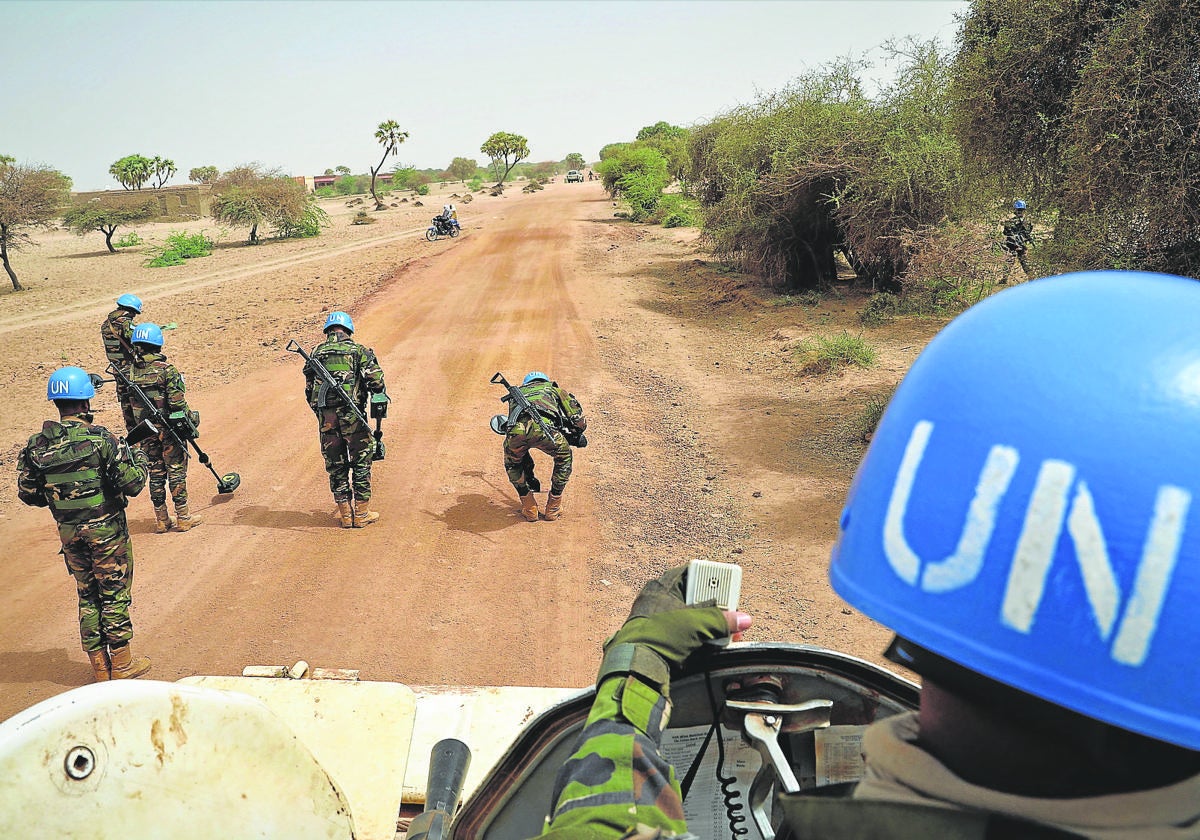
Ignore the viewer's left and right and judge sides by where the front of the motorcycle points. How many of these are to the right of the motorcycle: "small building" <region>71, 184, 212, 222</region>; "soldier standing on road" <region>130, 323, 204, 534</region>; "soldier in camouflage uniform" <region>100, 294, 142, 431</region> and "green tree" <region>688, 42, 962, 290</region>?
1

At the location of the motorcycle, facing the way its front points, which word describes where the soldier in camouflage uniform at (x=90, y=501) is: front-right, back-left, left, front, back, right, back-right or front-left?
front-left

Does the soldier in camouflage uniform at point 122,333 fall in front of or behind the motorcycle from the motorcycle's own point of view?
in front

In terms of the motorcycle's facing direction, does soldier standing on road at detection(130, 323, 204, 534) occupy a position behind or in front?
in front

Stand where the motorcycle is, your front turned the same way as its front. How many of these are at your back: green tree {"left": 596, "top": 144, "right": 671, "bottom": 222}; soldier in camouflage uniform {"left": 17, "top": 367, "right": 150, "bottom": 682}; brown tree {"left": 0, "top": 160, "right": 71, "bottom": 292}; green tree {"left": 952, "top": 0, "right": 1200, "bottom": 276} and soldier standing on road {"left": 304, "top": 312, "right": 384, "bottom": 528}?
1

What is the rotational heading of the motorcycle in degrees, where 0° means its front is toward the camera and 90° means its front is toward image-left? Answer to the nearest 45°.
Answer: approximately 45°

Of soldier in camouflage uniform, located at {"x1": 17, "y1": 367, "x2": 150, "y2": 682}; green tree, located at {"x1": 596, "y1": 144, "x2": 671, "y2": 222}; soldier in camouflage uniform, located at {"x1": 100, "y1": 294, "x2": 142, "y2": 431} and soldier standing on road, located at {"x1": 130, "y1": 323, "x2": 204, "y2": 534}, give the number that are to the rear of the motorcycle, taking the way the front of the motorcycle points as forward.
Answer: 1

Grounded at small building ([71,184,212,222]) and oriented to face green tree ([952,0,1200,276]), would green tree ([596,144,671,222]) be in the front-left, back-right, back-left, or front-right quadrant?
front-left

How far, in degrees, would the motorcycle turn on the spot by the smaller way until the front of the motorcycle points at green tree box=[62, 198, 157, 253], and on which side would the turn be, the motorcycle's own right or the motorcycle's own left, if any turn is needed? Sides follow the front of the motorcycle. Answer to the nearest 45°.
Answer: approximately 45° to the motorcycle's own right

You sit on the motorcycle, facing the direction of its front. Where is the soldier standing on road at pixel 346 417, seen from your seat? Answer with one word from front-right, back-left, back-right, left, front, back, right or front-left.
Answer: front-left

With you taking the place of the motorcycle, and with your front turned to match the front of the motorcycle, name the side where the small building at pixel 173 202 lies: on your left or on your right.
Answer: on your right

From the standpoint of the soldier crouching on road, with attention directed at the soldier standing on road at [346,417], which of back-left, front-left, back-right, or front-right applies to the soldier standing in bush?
back-right

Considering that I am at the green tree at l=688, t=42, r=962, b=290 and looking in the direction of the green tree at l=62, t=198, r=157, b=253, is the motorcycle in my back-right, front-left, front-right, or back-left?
front-right

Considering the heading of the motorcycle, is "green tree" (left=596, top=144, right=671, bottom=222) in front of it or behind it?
behind

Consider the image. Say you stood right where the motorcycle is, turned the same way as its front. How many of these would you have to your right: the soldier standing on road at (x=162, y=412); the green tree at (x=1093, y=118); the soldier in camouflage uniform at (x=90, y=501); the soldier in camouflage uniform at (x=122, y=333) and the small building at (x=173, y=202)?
1
